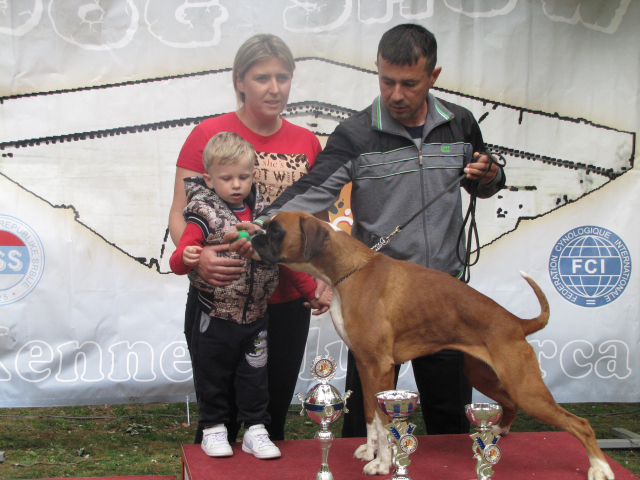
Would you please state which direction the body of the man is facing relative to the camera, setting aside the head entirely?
toward the camera

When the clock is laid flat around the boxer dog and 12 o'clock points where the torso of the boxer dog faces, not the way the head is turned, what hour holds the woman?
The woman is roughly at 1 o'clock from the boxer dog.

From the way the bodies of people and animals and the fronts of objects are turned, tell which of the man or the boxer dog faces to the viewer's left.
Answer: the boxer dog

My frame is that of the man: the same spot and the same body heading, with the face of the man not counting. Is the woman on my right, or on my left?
on my right

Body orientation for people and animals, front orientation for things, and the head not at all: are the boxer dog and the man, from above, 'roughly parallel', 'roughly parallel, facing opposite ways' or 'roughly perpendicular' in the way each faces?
roughly perpendicular

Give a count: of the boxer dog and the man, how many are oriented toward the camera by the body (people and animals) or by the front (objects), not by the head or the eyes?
1

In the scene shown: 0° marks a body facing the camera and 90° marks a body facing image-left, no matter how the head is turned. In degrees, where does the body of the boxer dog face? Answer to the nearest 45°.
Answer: approximately 90°
